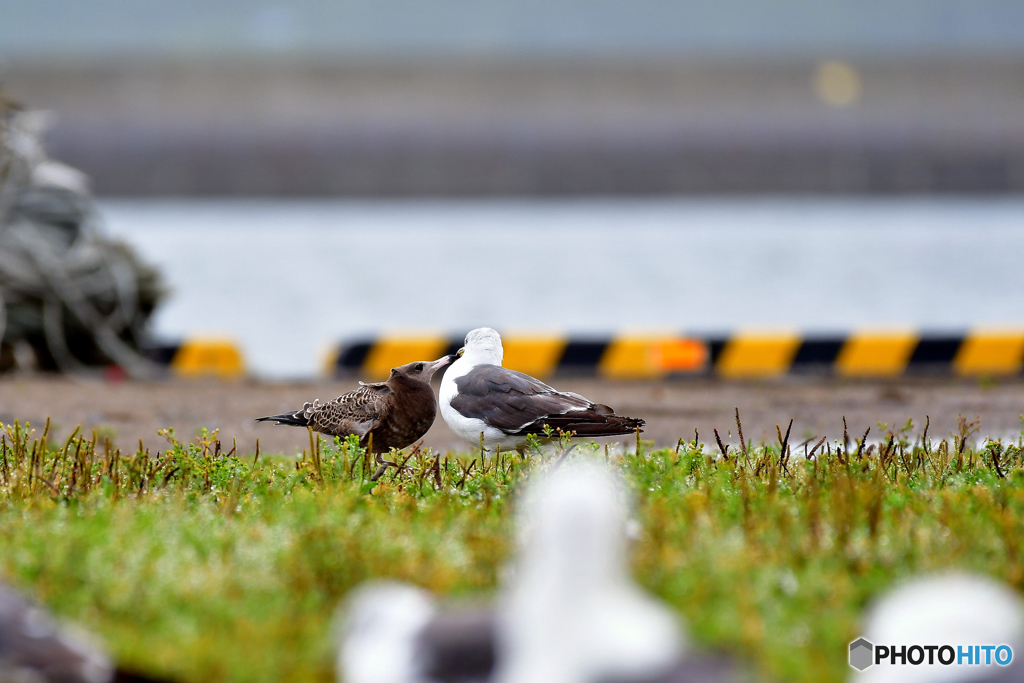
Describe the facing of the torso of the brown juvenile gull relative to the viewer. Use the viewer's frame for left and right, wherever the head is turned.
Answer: facing to the right of the viewer

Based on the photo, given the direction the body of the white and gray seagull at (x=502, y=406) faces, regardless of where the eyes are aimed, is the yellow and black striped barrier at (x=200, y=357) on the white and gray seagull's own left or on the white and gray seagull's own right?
on the white and gray seagull's own right

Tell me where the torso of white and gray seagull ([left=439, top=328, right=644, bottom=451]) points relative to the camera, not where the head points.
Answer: to the viewer's left

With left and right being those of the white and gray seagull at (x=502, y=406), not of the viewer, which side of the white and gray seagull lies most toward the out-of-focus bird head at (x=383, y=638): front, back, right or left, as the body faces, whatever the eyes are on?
left

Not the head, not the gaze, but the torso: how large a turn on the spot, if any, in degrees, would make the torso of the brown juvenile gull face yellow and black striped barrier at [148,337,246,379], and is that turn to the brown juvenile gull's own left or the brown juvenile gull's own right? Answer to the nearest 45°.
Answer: approximately 90° to the brown juvenile gull's own left

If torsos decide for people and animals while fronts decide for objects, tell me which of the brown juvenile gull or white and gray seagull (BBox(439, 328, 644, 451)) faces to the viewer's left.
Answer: the white and gray seagull

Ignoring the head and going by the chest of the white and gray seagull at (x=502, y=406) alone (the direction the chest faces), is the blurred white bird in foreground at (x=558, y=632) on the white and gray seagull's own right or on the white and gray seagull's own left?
on the white and gray seagull's own left

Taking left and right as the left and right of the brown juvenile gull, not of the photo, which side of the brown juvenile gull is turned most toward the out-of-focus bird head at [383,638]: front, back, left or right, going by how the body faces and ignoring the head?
right

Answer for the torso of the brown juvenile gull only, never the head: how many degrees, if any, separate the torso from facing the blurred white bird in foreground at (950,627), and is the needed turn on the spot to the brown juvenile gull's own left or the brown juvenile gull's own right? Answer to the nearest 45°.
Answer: approximately 45° to the brown juvenile gull's own right

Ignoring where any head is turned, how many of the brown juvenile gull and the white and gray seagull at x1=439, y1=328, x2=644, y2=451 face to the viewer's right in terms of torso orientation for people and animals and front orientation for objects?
1

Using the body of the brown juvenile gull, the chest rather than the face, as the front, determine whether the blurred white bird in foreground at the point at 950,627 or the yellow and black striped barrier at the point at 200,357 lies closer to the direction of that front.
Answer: the blurred white bird in foreground

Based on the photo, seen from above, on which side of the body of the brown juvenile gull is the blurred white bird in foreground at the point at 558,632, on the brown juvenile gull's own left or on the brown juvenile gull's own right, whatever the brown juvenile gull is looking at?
on the brown juvenile gull's own right

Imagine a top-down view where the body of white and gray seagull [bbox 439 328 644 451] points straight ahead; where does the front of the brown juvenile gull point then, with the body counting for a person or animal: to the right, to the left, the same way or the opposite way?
the opposite way

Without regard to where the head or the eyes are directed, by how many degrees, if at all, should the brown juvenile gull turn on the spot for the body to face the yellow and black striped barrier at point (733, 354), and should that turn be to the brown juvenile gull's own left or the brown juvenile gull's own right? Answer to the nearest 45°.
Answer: approximately 45° to the brown juvenile gull's own left
